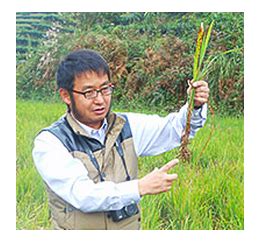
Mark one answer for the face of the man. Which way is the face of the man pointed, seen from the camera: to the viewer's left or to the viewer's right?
to the viewer's right
